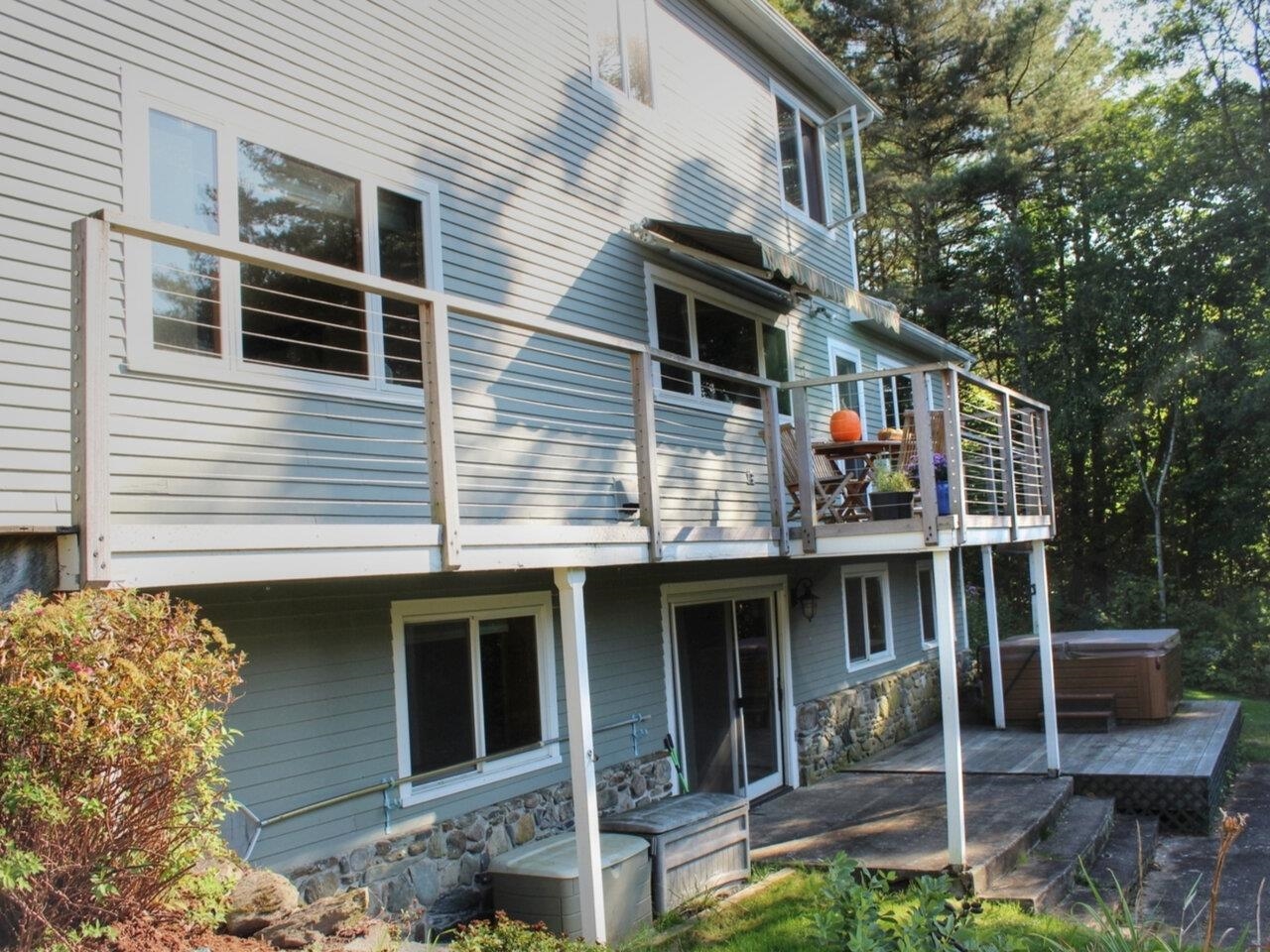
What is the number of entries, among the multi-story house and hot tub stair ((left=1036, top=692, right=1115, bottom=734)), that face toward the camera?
1

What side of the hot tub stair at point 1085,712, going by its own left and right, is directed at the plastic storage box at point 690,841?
front

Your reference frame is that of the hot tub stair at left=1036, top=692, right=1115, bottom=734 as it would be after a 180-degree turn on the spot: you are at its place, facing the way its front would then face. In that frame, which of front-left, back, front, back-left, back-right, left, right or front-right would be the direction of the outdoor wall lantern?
back-left

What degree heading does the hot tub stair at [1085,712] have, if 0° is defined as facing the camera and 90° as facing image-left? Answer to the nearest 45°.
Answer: approximately 0°

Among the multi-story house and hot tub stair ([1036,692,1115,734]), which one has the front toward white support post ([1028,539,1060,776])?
the hot tub stair
